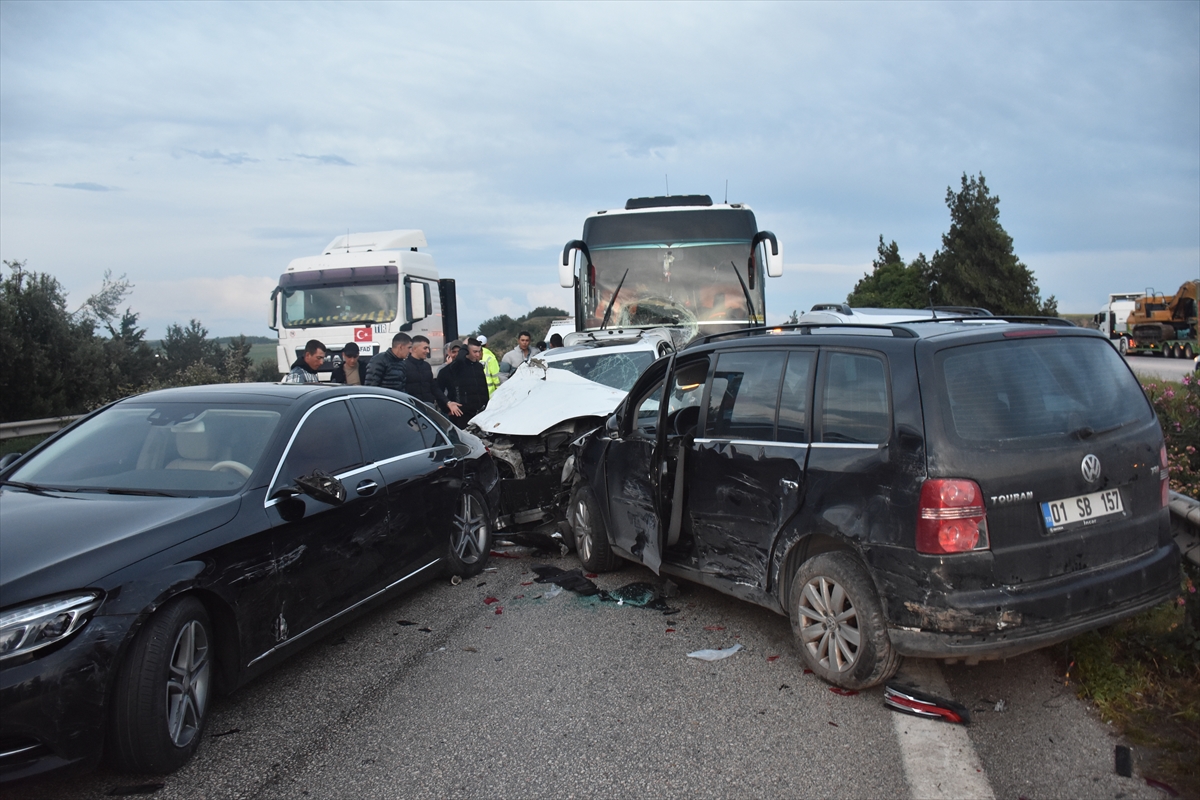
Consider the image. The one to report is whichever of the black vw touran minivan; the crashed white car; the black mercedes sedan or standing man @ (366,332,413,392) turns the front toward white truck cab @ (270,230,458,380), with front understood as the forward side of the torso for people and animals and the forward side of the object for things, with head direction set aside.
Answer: the black vw touran minivan

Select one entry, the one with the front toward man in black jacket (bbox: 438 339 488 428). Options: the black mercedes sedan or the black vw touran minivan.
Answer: the black vw touran minivan

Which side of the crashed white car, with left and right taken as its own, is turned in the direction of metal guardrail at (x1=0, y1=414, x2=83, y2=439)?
right

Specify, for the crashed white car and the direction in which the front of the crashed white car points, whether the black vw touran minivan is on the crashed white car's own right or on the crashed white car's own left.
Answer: on the crashed white car's own left

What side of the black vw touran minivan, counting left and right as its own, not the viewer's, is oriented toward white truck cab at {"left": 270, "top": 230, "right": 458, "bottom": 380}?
front

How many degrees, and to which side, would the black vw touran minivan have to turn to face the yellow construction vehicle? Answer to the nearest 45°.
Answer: approximately 45° to its right

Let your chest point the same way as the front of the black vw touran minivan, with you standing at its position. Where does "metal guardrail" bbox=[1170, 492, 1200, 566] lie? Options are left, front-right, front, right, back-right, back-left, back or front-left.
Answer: right

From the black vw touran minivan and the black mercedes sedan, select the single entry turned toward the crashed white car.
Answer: the black vw touran minivan

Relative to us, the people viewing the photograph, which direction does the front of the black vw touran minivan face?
facing away from the viewer and to the left of the viewer

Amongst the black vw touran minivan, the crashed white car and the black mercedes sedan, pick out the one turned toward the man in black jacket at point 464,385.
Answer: the black vw touran minivan
